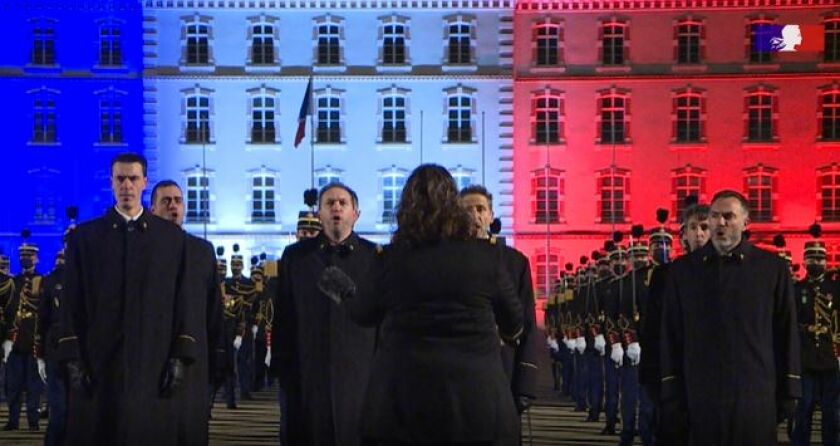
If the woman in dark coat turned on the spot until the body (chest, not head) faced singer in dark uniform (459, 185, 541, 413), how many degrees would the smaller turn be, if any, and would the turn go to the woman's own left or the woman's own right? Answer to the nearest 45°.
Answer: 0° — they already face them

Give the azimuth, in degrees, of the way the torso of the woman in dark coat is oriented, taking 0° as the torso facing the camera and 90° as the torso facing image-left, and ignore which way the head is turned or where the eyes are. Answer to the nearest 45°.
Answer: approximately 180°

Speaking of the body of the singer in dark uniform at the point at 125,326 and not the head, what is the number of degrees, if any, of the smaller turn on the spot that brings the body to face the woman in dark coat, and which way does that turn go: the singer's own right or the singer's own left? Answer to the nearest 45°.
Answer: approximately 45° to the singer's own left

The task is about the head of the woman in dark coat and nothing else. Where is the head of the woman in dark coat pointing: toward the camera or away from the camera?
away from the camera

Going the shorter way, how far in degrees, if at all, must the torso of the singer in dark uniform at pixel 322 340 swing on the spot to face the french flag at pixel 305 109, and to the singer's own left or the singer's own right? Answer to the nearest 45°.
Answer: approximately 180°

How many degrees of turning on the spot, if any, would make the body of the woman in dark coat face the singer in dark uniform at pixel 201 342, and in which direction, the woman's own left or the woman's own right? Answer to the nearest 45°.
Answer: approximately 45° to the woman's own left

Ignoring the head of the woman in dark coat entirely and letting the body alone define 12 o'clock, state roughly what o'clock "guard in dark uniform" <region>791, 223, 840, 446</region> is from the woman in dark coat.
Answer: The guard in dark uniform is roughly at 1 o'clock from the woman in dark coat.

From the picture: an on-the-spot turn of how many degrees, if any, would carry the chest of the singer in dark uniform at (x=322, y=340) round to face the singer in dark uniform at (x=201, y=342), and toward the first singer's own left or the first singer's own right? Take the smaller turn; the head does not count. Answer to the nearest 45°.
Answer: approximately 90° to the first singer's own right

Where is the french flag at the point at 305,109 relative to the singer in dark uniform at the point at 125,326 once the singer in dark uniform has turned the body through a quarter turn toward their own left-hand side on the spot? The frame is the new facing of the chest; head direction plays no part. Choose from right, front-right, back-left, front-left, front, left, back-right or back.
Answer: left
